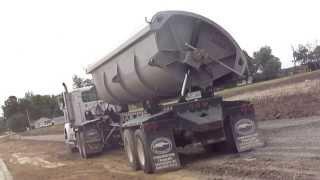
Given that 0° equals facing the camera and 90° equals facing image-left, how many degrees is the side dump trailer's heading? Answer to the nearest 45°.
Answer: approximately 135°
